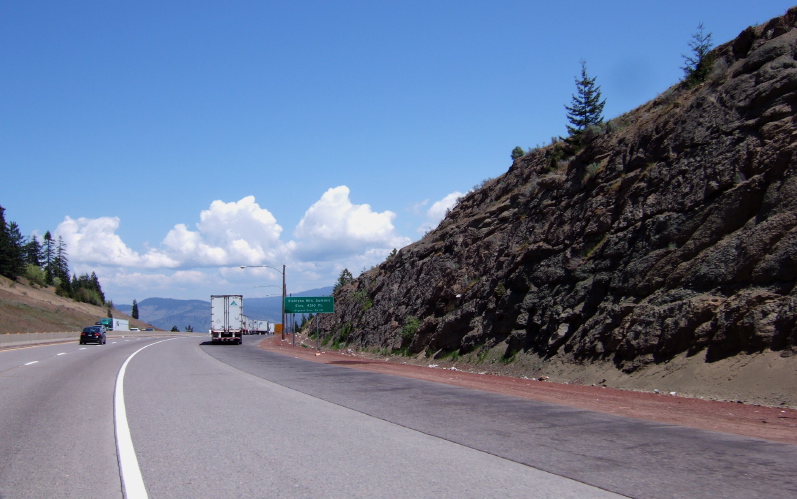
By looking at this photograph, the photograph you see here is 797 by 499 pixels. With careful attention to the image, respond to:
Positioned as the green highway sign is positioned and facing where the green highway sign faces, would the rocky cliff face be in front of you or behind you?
in front

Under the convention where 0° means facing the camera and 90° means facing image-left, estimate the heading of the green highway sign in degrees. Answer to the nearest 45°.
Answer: approximately 0°
